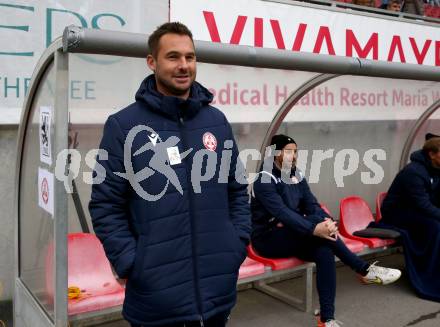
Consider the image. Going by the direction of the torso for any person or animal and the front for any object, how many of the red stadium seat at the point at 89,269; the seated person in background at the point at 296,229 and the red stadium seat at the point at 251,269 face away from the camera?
0

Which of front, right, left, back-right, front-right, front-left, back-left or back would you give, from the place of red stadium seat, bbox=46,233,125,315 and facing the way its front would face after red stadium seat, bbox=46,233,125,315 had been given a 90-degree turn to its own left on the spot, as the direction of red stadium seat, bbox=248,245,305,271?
front-right

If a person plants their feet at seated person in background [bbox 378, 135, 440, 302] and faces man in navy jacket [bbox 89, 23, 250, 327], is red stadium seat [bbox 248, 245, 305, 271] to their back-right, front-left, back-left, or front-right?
front-right

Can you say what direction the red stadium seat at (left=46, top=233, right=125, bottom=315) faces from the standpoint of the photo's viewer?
facing the viewer and to the right of the viewer

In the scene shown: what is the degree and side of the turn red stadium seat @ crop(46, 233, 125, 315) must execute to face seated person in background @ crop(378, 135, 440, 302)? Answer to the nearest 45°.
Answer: approximately 45° to its left

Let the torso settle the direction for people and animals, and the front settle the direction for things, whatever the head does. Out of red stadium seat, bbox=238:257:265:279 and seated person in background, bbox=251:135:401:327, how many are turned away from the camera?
0

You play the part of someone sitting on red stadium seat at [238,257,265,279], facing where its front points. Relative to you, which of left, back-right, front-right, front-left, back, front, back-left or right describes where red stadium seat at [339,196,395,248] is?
left

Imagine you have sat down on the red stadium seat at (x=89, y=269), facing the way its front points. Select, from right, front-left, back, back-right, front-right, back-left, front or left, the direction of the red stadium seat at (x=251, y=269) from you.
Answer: front-left

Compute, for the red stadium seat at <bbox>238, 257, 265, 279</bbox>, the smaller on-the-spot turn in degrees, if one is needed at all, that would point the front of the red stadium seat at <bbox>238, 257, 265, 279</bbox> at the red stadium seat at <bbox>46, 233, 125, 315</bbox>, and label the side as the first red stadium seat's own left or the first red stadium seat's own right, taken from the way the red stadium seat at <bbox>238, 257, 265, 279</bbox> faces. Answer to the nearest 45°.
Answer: approximately 135° to the first red stadium seat's own right
